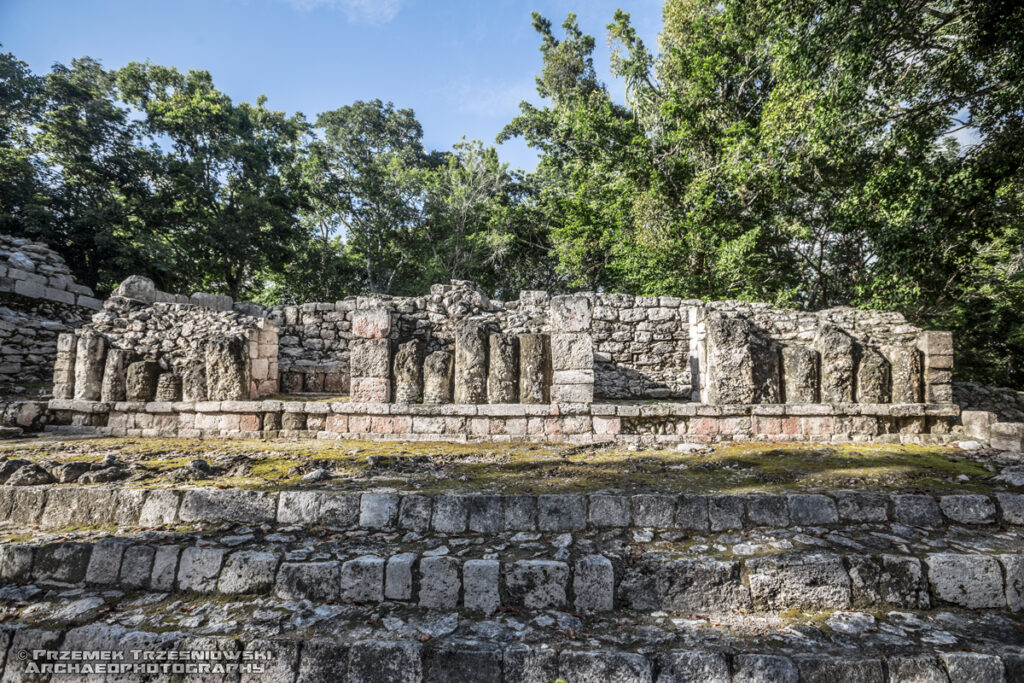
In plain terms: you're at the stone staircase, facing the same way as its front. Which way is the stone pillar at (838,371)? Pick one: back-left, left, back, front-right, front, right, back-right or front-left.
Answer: back-left

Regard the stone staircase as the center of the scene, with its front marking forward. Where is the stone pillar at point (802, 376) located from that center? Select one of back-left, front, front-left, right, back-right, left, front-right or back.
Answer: back-left

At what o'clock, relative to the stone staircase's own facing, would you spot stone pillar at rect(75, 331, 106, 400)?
The stone pillar is roughly at 4 o'clock from the stone staircase.

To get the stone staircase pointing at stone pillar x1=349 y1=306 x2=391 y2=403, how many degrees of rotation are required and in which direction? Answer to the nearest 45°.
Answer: approximately 135° to its right

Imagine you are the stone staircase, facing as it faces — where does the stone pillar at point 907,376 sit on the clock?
The stone pillar is roughly at 8 o'clock from the stone staircase.

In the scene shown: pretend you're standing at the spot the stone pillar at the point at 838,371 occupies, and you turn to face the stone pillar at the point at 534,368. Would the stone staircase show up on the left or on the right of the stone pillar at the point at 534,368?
left

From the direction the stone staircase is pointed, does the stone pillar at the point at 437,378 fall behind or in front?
behind

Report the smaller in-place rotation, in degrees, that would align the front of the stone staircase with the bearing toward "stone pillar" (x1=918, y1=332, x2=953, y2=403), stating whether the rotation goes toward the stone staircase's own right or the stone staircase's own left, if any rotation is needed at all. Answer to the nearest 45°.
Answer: approximately 135° to the stone staircase's own left

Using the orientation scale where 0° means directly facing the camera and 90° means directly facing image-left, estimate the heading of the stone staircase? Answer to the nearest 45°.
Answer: approximately 0°

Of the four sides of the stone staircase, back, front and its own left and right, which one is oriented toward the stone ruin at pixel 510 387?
back

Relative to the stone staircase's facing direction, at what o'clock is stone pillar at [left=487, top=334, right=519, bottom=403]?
The stone pillar is roughly at 6 o'clock from the stone staircase.

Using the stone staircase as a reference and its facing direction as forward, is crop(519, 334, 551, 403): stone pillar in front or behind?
behind
